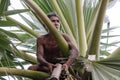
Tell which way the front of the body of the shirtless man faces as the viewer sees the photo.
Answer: toward the camera
